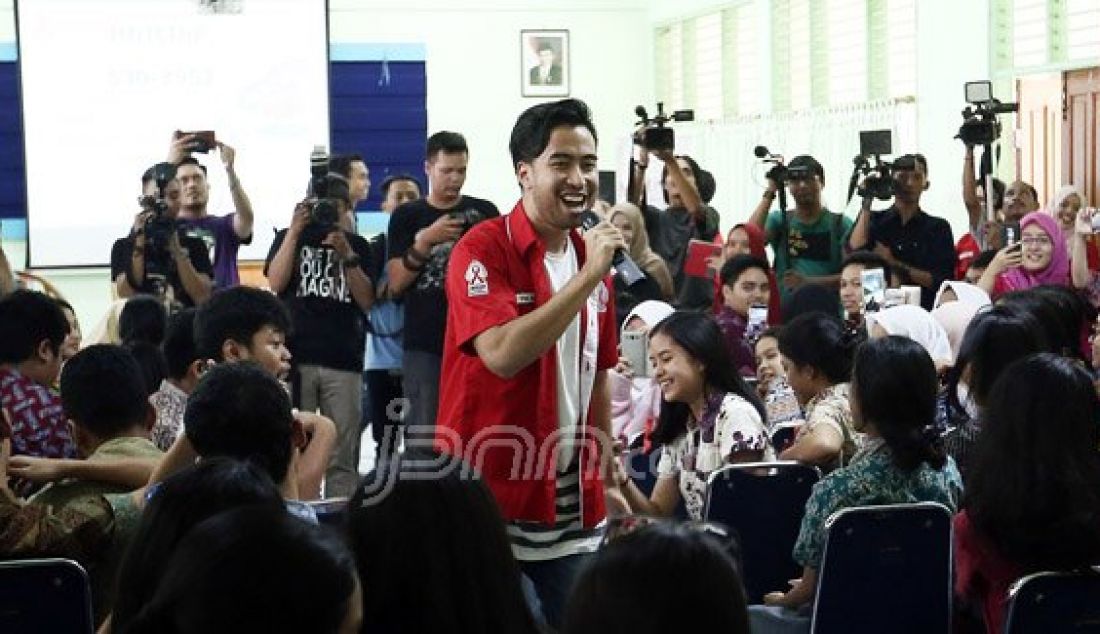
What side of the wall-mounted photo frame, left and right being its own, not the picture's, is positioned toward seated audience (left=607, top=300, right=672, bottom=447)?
front

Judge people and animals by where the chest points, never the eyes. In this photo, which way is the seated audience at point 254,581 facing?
away from the camera

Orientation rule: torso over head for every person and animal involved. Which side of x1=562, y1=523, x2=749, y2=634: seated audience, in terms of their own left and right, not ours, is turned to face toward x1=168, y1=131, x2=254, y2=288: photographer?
front

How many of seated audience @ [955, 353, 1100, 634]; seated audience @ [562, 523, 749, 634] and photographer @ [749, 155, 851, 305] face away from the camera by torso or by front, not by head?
2

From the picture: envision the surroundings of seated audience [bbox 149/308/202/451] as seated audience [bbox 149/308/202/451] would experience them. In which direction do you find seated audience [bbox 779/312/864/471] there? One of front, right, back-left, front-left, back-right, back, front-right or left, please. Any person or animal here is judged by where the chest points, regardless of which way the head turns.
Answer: front-right

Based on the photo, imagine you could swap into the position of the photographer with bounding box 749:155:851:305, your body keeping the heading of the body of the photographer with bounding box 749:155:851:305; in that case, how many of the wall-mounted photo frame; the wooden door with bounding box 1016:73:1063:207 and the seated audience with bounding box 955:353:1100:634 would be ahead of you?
1

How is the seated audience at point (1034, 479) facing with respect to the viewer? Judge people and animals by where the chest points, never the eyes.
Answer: away from the camera

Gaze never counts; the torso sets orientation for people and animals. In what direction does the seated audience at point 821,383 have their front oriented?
to the viewer's left

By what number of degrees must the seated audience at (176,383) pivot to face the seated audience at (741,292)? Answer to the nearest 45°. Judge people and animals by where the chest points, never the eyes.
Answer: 0° — they already face them

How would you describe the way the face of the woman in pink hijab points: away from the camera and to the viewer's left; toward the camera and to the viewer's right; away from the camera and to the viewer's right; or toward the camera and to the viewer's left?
toward the camera and to the viewer's left

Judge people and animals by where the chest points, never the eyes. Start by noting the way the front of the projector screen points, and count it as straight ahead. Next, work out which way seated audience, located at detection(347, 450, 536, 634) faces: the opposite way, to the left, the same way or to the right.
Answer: the opposite way

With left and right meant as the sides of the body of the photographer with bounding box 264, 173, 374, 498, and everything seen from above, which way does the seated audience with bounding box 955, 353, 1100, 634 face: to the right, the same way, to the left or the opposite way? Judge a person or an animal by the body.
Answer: the opposite way

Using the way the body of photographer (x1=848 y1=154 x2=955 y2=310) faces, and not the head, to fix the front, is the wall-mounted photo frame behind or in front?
behind
